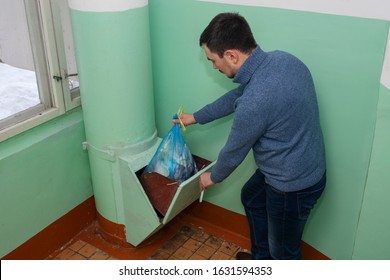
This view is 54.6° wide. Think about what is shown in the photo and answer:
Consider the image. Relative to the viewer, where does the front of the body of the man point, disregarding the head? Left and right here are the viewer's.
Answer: facing to the left of the viewer

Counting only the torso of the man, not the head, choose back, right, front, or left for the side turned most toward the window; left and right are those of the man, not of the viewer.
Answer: front
